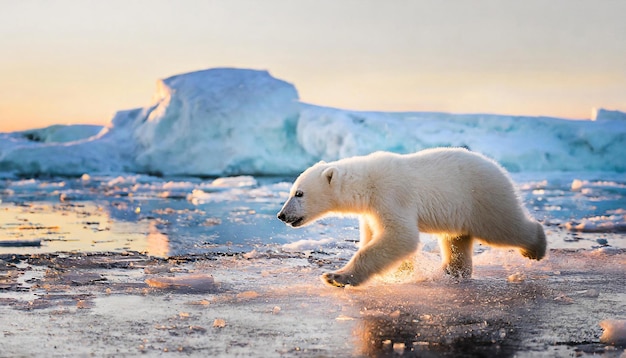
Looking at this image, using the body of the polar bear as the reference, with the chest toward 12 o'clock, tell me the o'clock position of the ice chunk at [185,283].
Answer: The ice chunk is roughly at 11 o'clock from the polar bear.

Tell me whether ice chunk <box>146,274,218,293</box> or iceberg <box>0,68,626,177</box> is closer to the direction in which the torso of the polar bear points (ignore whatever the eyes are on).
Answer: the ice chunk

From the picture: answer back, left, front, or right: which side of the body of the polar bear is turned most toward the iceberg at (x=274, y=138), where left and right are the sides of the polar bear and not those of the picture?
right

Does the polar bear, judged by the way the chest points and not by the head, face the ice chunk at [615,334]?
no

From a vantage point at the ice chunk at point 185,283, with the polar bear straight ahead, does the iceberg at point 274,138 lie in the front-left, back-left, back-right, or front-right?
front-left

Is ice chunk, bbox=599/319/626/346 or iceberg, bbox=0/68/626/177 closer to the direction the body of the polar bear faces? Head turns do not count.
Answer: the iceberg

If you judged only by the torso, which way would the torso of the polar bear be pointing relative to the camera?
to the viewer's left
